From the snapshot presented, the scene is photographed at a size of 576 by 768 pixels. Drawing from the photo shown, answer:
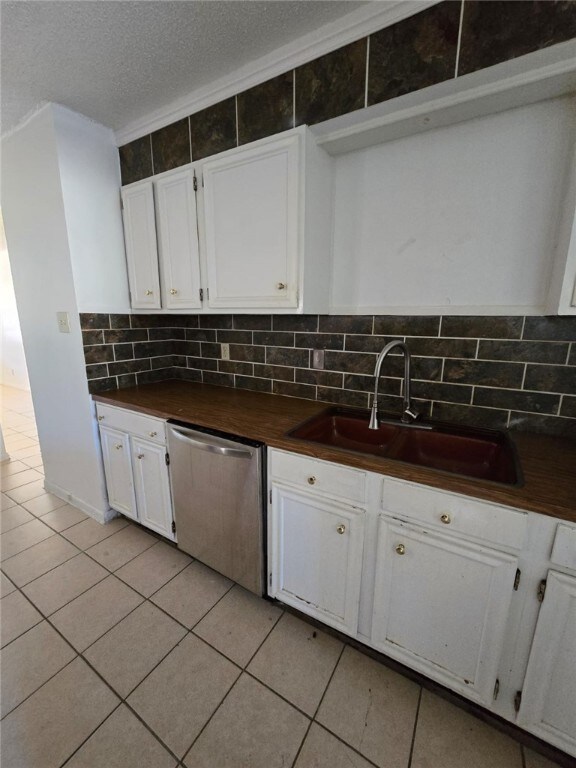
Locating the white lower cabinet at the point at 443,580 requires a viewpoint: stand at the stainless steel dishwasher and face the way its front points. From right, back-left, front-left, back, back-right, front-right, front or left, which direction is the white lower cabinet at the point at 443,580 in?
left

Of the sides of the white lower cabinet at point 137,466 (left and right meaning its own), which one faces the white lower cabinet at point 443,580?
left

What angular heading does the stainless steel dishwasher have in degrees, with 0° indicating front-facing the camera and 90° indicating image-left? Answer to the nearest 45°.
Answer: approximately 45°

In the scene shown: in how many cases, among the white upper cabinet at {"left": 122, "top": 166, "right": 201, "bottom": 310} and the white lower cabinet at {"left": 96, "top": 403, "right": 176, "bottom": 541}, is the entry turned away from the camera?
0

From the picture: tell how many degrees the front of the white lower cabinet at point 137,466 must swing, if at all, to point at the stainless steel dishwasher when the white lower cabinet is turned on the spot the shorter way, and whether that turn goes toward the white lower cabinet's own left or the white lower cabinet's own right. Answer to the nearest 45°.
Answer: approximately 90° to the white lower cabinet's own left

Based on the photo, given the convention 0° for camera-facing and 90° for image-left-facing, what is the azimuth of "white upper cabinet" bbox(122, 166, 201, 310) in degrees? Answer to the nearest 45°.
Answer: approximately 45°

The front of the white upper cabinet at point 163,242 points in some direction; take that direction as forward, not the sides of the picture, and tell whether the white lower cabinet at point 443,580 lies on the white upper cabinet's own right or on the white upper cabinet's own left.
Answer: on the white upper cabinet's own left
